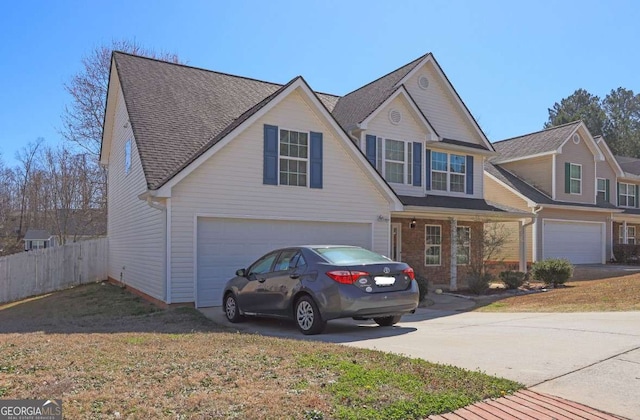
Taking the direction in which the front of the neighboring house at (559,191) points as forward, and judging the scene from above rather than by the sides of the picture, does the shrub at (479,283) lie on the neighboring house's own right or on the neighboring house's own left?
on the neighboring house's own right

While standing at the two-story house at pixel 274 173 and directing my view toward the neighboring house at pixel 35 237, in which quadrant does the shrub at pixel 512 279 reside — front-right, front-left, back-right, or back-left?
back-right

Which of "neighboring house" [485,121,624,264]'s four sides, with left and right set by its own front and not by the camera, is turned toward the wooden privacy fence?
right

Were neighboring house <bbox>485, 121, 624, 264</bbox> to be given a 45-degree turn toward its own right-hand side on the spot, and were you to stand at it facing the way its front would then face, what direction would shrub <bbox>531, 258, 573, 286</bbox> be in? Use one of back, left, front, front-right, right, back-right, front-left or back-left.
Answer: front

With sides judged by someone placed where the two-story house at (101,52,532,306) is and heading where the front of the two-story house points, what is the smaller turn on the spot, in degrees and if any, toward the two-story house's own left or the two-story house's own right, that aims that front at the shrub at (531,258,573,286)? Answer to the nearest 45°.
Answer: approximately 45° to the two-story house's own left

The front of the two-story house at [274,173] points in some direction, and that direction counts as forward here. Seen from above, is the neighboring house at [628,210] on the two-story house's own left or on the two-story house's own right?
on the two-story house's own left

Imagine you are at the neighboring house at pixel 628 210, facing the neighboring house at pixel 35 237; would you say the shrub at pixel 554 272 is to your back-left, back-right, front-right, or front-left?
front-left

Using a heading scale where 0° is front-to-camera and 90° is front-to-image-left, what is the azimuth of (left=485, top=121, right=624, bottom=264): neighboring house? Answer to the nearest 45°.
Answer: approximately 315°

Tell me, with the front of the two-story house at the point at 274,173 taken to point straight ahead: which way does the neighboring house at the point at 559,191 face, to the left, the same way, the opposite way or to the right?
the same way

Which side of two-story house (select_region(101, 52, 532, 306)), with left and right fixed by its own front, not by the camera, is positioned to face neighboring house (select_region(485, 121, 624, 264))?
left

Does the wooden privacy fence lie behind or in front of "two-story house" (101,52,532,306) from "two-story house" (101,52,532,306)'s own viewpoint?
behind

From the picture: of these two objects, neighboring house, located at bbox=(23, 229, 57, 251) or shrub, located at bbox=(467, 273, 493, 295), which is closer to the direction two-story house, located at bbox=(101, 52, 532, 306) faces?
the shrub

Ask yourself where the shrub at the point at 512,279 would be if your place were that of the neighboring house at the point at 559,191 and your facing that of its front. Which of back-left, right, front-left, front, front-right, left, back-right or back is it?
front-right

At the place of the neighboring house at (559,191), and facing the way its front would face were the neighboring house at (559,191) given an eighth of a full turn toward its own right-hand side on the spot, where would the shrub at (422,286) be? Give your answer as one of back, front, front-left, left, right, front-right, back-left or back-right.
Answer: front

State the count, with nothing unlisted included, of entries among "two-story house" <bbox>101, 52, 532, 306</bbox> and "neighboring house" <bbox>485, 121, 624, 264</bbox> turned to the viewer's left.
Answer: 0
